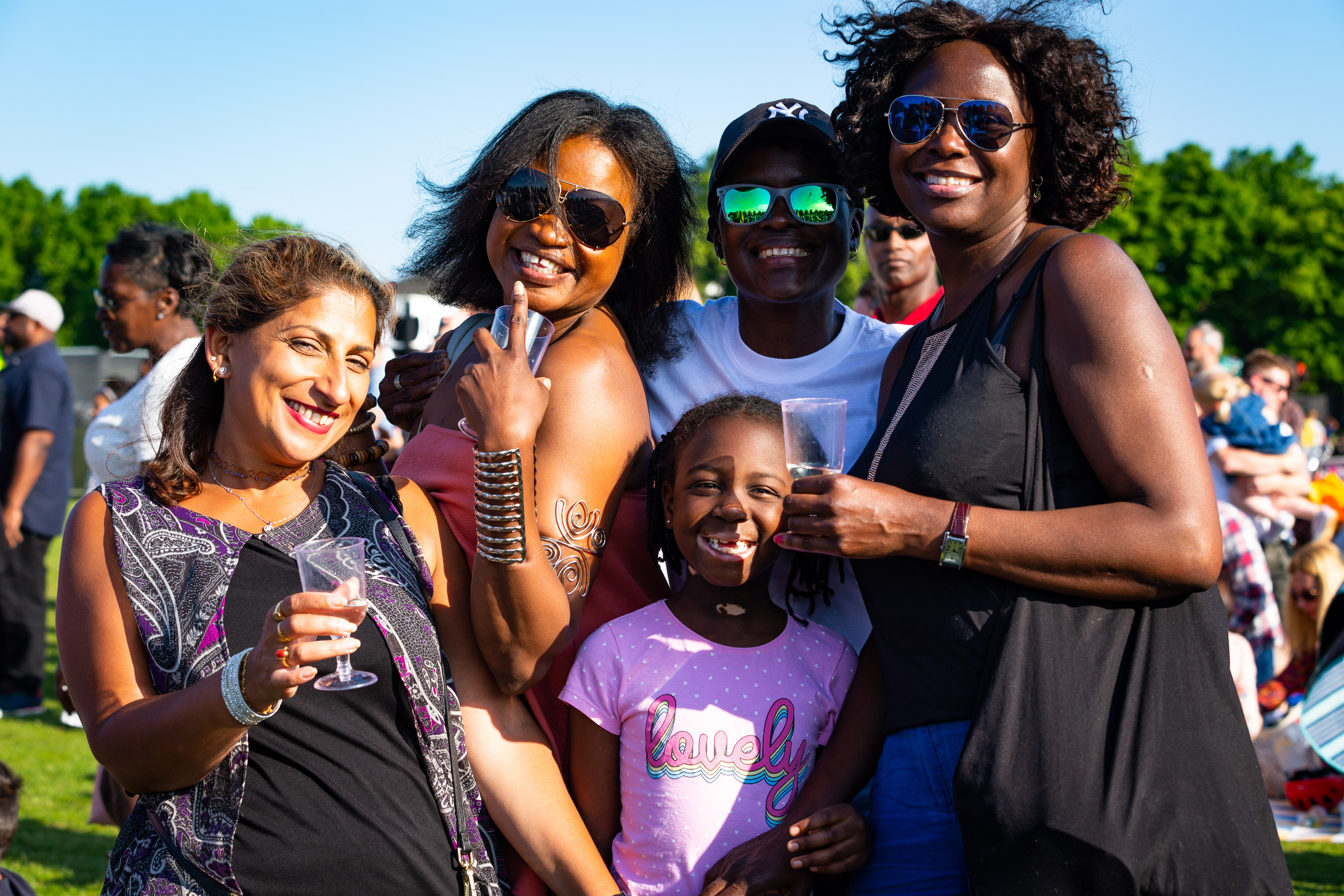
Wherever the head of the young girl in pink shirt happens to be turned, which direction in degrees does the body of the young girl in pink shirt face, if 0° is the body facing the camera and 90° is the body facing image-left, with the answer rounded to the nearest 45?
approximately 0°

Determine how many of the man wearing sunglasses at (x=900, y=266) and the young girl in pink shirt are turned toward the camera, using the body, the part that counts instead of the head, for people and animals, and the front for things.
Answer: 2

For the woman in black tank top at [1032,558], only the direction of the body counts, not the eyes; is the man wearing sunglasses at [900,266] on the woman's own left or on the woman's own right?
on the woman's own right

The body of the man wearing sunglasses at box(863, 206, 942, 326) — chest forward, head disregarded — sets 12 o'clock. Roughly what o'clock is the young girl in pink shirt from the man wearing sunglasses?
The young girl in pink shirt is roughly at 12 o'clock from the man wearing sunglasses.

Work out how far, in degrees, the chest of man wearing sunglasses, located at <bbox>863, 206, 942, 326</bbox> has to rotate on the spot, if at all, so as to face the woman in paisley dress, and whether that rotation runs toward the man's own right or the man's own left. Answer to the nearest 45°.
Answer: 0° — they already face them
